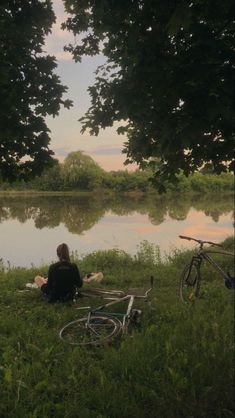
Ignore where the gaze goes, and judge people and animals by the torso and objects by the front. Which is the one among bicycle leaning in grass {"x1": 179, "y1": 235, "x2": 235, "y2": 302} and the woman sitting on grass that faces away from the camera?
the woman sitting on grass

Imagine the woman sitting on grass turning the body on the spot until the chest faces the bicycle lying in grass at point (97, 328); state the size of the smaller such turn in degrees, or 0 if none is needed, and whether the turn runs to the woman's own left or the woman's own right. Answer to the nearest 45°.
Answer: approximately 180°

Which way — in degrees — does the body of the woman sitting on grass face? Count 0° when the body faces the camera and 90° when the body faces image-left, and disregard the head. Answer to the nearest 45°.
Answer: approximately 180°

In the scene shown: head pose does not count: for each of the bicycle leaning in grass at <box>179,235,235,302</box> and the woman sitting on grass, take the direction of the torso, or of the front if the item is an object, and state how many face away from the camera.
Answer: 1

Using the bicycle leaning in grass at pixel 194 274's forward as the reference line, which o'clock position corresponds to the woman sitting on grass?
The woman sitting on grass is roughly at 1 o'clock from the bicycle leaning in grass.

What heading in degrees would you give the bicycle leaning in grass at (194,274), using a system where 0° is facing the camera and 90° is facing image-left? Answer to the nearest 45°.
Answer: approximately 45°

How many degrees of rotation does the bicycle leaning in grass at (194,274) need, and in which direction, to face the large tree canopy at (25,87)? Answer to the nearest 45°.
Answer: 0° — it already faces it
